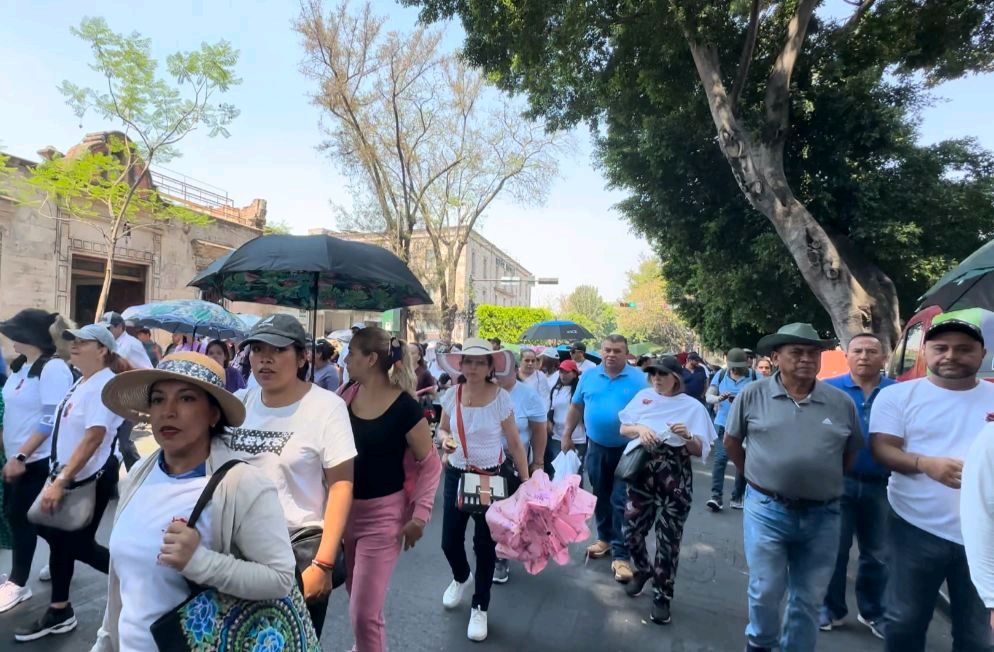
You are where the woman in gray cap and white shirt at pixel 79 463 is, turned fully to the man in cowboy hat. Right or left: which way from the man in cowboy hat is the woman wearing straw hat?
right

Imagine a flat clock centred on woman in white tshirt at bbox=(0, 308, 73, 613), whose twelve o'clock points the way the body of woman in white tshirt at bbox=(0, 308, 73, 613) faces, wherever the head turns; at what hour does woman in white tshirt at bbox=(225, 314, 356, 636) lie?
woman in white tshirt at bbox=(225, 314, 356, 636) is roughly at 10 o'clock from woman in white tshirt at bbox=(0, 308, 73, 613).

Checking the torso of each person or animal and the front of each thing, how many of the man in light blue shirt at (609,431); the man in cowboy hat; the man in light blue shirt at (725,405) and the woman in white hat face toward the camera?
4

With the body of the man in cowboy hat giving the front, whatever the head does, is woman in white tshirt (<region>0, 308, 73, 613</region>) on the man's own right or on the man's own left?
on the man's own right

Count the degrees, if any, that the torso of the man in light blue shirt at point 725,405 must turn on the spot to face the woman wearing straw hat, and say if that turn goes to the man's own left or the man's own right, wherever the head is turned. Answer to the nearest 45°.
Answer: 0° — they already face them

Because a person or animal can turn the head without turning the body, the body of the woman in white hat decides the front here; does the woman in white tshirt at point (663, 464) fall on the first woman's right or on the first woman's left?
on the first woman's left

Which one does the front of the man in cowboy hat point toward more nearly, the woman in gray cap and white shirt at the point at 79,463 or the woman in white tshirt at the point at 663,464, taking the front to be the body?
the woman in gray cap and white shirt

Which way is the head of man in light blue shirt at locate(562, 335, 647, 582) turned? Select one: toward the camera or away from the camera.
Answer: toward the camera

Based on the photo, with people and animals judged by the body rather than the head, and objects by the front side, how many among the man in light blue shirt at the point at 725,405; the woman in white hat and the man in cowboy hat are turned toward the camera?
3

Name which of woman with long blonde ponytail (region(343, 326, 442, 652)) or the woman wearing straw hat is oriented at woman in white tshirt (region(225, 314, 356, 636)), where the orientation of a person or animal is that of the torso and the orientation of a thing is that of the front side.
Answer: the woman with long blonde ponytail

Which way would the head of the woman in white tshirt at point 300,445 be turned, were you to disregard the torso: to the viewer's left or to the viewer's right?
to the viewer's left

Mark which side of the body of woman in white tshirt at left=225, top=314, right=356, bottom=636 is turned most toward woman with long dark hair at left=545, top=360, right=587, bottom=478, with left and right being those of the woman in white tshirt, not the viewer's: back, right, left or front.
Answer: back

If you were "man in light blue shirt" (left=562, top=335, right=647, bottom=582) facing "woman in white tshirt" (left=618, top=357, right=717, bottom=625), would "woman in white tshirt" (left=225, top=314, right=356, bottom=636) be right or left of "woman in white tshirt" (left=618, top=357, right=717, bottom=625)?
right

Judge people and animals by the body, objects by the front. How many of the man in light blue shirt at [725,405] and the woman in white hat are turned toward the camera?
2

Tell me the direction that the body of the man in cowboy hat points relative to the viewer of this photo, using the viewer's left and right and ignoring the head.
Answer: facing the viewer

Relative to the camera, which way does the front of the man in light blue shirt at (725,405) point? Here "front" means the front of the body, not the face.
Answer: toward the camera

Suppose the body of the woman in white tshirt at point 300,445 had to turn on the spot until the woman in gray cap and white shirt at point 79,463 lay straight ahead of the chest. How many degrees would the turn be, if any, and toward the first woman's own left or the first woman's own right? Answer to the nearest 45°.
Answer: approximately 90° to the first woman's own right
